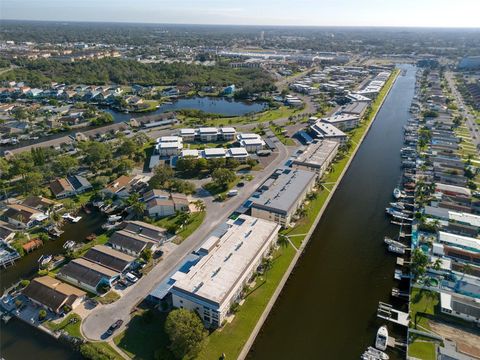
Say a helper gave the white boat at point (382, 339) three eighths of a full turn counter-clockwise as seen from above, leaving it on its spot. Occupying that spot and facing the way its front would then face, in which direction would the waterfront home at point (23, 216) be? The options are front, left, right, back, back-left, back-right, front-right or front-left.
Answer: front-right

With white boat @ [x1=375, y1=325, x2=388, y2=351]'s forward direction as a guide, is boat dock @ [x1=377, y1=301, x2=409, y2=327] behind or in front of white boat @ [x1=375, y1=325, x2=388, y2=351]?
in front

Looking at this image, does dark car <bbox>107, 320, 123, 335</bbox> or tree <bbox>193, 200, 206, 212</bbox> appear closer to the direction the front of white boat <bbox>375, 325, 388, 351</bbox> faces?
the tree

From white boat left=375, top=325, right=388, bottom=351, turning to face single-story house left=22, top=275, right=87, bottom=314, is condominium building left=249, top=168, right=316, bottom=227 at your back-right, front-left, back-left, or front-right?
front-right

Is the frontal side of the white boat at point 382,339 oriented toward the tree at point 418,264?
yes

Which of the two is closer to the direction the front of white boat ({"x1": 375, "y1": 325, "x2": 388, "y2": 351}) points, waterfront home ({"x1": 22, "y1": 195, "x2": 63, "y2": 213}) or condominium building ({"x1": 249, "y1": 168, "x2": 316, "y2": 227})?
the condominium building

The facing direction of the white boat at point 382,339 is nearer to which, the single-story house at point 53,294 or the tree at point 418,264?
the tree

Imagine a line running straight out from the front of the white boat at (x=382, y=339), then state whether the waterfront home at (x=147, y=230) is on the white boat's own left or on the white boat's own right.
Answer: on the white boat's own left

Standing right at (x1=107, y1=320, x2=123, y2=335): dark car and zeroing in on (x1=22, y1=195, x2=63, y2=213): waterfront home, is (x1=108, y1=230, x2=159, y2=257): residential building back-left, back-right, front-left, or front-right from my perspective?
front-right

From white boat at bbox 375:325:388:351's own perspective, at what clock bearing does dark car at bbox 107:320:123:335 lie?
The dark car is roughly at 8 o'clock from the white boat.

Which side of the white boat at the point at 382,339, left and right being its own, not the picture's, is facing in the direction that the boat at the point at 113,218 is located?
left

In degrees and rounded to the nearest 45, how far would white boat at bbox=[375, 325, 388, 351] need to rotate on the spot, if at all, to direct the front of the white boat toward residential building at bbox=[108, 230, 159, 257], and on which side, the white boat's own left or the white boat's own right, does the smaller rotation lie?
approximately 90° to the white boat's own left

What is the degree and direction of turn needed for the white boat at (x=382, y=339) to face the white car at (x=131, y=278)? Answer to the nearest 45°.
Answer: approximately 90° to its left

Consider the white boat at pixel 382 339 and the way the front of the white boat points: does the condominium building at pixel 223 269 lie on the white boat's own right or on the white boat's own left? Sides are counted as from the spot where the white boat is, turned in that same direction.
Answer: on the white boat's own left

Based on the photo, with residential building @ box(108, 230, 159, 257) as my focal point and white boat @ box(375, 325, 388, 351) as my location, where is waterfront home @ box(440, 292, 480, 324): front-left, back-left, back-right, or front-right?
back-right

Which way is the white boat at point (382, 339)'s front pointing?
away from the camera

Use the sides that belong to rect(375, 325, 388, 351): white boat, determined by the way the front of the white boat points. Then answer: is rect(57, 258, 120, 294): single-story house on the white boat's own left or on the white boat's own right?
on the white boat's own left

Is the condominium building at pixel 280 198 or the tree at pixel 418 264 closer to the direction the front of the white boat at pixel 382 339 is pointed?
the tree
